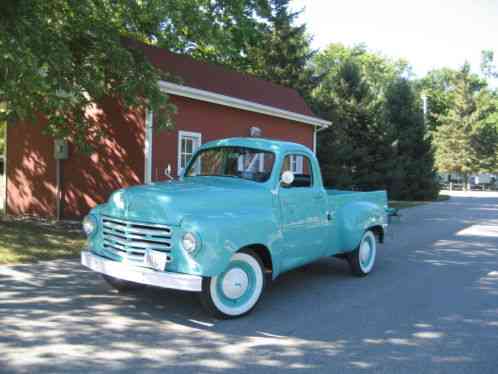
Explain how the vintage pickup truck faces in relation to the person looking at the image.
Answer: facing the viewer and to the left of the viewer

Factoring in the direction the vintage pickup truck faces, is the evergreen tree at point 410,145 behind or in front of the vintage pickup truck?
behind

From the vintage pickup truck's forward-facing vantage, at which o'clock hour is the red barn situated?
The red barn is roughly at 4 o'clock from the vintage pickup truck.

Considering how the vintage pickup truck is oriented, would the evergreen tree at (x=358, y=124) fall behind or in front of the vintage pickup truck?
behind
